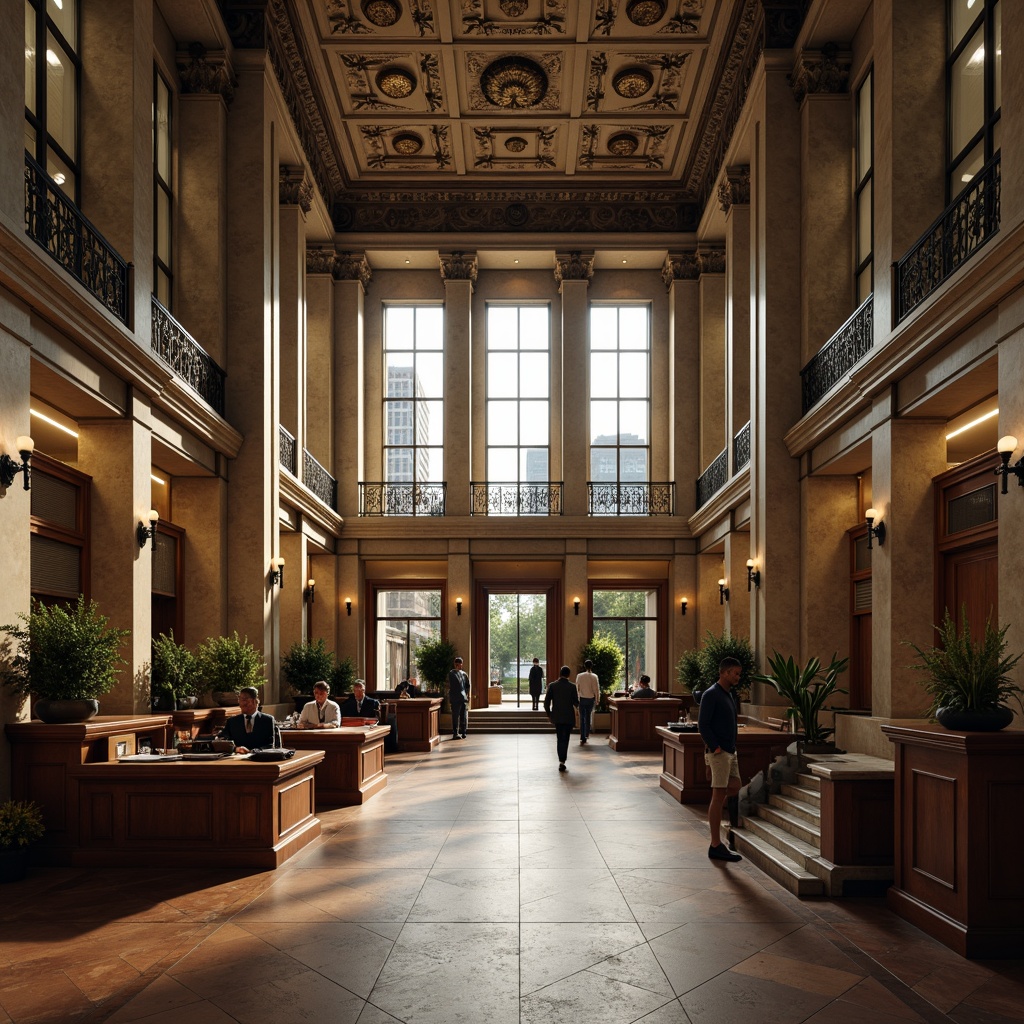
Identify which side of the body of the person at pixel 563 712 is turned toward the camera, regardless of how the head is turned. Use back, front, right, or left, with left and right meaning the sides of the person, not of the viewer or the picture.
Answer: back

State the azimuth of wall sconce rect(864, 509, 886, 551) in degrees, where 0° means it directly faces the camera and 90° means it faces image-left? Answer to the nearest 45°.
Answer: approximately 90°

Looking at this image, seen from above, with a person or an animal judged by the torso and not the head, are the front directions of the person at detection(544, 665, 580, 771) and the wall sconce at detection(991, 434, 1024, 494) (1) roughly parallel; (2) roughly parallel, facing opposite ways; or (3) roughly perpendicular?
roughly perpendicular

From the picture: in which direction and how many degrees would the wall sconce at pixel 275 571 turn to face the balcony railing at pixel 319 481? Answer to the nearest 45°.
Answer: approximately 90° to its left

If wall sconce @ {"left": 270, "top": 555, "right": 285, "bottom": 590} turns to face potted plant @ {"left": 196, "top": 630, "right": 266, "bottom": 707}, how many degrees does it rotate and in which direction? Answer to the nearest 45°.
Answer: approximately 90° to its right

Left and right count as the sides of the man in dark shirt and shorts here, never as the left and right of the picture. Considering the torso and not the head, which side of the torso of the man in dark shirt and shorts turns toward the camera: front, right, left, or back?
right

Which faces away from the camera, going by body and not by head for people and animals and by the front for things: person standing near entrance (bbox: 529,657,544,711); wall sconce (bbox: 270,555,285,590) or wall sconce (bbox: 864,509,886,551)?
the person standing near entrance

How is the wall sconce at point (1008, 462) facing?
to the viewer's left

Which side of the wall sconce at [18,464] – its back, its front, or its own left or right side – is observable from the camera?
right

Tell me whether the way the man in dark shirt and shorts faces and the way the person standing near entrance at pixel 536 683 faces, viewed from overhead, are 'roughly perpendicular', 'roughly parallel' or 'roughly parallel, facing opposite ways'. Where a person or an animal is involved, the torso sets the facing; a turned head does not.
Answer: roughly perpendicular

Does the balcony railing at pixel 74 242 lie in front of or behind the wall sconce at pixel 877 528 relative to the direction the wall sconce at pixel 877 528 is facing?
in front

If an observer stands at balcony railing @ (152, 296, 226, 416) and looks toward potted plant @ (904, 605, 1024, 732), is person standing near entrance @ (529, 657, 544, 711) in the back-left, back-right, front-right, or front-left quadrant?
back-left

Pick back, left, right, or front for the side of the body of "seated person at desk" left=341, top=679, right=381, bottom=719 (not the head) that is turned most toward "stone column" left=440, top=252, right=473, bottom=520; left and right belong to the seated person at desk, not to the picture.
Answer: back
